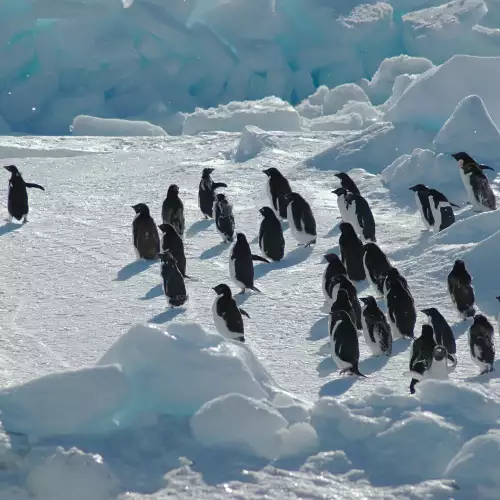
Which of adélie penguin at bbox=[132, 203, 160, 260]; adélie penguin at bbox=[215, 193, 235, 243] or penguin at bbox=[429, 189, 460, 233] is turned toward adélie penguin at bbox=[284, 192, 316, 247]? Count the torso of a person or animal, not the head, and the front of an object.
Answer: the penguin

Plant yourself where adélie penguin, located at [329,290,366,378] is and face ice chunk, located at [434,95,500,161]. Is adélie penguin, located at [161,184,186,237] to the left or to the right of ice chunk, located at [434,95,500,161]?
left

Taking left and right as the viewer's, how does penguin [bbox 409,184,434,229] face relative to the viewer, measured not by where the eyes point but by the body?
facing to the left of the viewer

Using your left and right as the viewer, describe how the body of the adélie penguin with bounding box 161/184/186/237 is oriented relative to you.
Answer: facing away from the viewer and to the left of the viewer

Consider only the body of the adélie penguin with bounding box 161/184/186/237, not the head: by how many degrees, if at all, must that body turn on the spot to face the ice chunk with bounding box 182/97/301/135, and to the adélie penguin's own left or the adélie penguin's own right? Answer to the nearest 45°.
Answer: approximately 45° to the adélie penguin's own right
